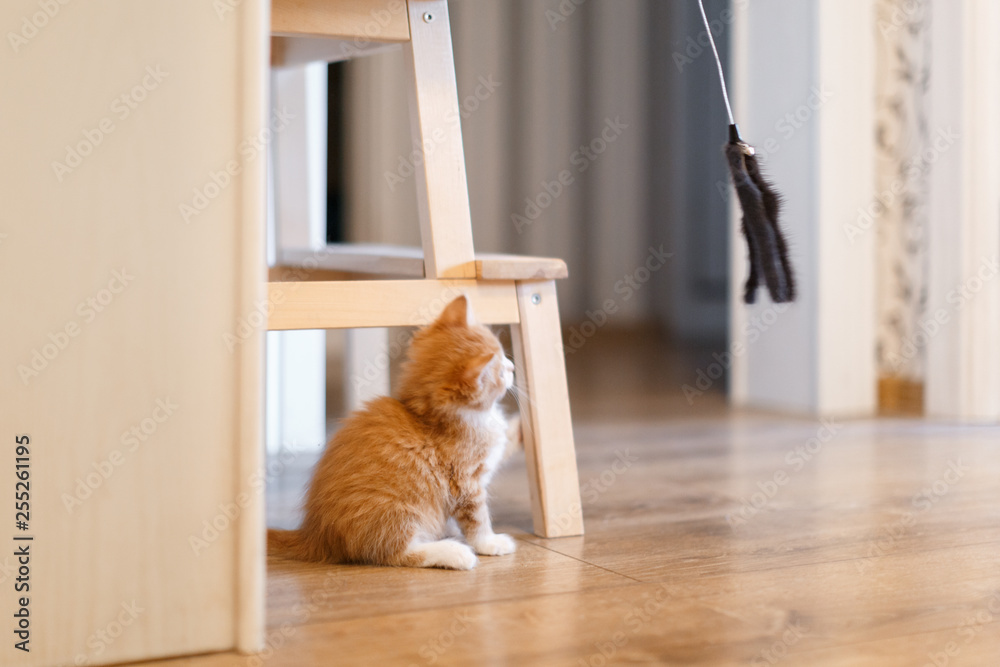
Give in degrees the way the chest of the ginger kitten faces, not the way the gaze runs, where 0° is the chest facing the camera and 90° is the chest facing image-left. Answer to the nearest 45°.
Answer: approximately 270°
